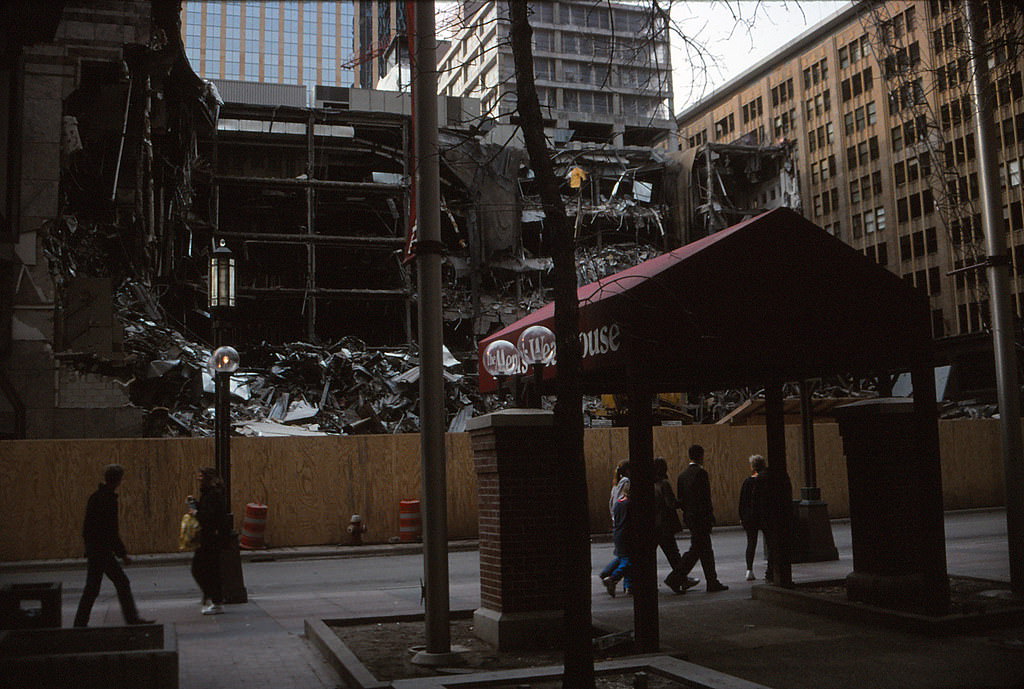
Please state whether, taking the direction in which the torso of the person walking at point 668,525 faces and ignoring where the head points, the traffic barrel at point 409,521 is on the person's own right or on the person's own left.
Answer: on the person's own left

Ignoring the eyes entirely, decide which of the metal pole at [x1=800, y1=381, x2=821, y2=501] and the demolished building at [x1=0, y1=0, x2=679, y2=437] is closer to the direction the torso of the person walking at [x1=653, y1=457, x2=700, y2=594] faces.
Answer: the metal pole

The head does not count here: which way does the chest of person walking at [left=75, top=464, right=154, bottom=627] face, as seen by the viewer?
to the viewer's right

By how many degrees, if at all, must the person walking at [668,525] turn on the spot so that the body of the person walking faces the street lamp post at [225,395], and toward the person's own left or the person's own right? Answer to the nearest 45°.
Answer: approximately 180°

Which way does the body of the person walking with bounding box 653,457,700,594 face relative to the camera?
to the viewer's right

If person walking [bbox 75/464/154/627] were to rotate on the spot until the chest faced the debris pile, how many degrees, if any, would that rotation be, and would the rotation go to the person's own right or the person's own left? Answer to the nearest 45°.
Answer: approximately 90° to the person's own left

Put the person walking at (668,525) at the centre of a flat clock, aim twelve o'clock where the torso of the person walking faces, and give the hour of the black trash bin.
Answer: The black trash bin is roughly at 4 o'clock from the person walking.

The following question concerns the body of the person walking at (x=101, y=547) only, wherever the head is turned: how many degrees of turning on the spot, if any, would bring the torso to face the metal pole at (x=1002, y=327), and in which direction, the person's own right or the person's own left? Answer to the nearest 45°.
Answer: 0° — they already face it

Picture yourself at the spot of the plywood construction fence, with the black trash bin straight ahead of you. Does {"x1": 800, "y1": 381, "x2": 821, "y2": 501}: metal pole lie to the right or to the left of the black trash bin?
left

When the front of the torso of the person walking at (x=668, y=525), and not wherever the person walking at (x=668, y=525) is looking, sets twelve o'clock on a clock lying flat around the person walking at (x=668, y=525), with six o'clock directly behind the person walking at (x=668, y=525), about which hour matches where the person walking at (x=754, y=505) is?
the person walking at (x=754, y=505) is roughly at 11 o'clock from the person walking at (x=668, y=525).

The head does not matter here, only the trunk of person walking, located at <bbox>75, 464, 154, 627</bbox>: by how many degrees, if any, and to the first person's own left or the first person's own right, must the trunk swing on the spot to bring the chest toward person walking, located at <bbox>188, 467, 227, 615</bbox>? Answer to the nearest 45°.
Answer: approximately 45° to the first person's own left
